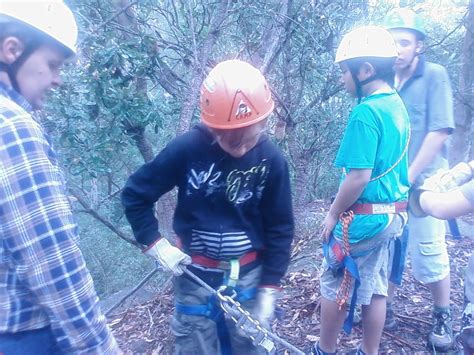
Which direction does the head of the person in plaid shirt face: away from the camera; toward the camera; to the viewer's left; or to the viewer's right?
to the viewer's right

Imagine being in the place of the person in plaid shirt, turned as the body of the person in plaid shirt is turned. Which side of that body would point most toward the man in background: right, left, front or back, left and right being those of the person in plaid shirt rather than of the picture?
front

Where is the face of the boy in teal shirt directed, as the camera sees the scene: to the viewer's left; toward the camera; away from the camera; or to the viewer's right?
to the viewer's left

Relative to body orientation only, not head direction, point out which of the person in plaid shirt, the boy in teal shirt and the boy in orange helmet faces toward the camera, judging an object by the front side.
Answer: the boy in orange helmet

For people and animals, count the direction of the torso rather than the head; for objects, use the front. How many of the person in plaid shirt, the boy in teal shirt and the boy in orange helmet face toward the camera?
1

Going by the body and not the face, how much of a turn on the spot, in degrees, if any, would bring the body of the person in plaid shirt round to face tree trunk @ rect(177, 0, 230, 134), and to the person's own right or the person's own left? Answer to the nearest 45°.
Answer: approximately 45° to the person's own left

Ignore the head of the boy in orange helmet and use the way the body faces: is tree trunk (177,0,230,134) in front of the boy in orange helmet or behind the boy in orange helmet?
behind

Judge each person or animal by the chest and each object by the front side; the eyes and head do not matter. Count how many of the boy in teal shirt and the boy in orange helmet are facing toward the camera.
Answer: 1

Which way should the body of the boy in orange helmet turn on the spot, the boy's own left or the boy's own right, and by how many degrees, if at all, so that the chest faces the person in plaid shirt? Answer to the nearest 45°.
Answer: approximately 45° to the boy's own right

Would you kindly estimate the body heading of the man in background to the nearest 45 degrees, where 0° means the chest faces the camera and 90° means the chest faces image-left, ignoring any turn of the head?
approximately 45°

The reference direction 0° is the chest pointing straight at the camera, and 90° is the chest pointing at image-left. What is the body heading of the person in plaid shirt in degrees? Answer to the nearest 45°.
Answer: approximately 270°

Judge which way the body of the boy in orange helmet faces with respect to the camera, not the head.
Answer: toward the camera
